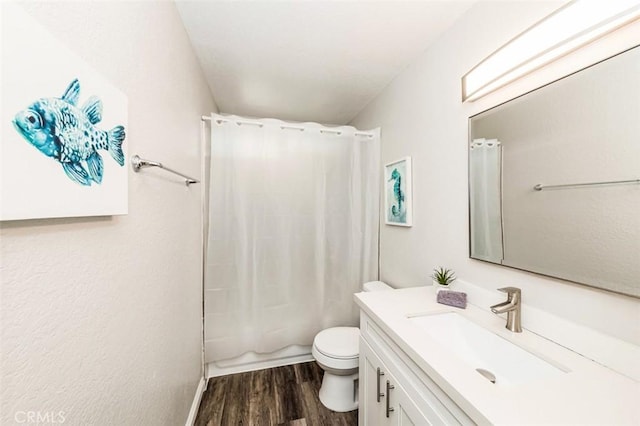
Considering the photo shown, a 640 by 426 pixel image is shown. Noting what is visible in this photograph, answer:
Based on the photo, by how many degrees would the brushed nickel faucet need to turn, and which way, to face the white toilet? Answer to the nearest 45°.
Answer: approximately 45° to its right

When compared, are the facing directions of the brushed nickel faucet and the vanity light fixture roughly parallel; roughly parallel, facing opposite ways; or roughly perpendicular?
roughly parallel

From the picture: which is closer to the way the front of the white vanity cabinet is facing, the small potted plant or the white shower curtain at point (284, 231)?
the white shower curtain

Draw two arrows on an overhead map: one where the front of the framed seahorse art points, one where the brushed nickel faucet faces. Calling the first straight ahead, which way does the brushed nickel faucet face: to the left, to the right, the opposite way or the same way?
the same way

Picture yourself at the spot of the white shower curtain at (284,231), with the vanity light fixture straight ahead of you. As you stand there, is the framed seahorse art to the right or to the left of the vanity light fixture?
left

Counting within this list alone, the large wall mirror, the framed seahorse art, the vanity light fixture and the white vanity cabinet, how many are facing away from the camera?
0

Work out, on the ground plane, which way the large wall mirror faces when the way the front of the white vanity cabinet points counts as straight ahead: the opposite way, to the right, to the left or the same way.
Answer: the same way

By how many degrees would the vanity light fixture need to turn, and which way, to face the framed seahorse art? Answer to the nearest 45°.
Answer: approximately 90° to its right

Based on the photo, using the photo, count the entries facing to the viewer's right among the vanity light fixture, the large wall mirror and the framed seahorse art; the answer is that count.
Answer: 0

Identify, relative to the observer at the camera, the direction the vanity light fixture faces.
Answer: facing the viewer and to the left of the viewer

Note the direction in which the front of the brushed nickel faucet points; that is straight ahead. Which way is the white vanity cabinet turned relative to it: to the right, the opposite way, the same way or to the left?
the same way

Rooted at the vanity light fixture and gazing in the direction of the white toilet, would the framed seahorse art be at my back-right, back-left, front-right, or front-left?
front-right

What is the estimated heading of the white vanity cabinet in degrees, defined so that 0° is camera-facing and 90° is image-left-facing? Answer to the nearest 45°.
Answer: approximately 45°

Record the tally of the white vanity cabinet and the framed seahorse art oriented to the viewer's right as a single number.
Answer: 0

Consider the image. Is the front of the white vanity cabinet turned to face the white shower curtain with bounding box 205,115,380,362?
no
